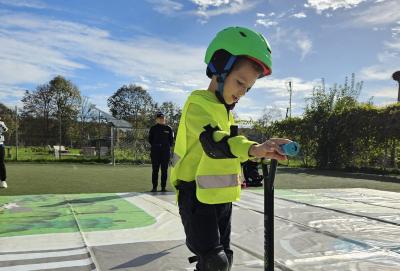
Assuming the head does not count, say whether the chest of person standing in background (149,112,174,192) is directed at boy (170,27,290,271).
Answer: yes

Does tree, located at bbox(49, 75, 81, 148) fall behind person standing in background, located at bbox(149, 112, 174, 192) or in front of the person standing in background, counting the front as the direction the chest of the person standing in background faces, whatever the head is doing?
behind

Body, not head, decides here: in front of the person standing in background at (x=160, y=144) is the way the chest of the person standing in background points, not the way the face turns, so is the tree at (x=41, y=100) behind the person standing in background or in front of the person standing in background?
behind

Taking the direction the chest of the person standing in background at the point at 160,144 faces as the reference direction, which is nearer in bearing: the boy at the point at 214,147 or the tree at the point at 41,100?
the boy

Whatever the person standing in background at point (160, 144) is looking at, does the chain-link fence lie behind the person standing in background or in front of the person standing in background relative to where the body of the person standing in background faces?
behind

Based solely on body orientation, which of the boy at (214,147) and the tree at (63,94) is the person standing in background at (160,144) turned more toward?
the boy

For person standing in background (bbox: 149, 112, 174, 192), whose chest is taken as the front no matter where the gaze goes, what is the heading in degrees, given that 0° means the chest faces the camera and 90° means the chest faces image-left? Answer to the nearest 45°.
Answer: approximately 0°
